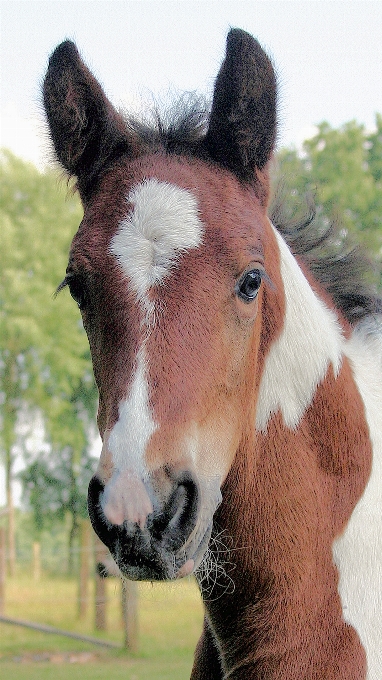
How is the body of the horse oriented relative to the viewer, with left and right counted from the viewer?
facing the viewer and to the left of the viewer

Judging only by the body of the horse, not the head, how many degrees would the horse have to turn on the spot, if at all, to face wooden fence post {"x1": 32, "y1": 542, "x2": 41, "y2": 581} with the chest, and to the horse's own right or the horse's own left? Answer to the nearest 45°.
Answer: approximately 135° to the horse's own right

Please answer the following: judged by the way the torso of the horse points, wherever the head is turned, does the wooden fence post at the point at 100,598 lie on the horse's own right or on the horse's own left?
on the horse's own right

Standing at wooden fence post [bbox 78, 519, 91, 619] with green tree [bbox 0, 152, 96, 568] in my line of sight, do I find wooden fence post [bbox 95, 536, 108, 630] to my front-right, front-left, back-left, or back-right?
back-right

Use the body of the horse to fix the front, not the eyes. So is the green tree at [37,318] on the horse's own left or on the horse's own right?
on the horse's own right

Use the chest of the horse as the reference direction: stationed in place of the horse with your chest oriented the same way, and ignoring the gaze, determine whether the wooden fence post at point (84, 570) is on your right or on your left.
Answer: on your right

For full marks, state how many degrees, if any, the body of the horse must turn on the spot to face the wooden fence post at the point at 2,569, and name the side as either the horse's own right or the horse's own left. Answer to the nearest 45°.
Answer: approximately 135° to the horse's own right
